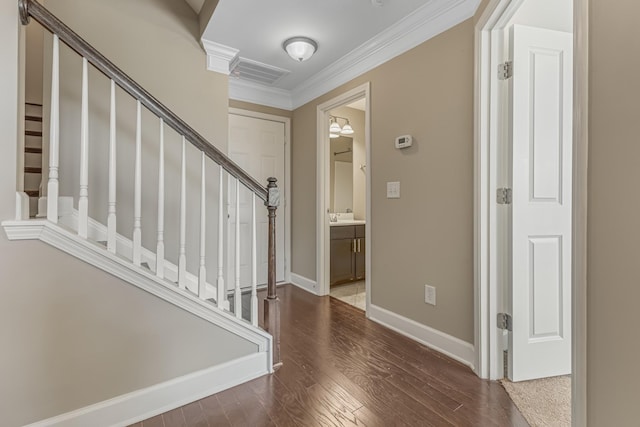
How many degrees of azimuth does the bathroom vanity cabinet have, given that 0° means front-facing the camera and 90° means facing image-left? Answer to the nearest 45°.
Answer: approximately 315°

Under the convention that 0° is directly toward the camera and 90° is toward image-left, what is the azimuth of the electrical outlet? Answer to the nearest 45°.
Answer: approximately 45°

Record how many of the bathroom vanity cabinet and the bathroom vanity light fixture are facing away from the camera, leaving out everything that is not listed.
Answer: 0

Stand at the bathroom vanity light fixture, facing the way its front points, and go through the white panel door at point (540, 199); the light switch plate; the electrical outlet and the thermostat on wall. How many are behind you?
0

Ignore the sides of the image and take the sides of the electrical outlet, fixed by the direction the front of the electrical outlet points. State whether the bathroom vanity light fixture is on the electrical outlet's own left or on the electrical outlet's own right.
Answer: on the electrical outlet's own right

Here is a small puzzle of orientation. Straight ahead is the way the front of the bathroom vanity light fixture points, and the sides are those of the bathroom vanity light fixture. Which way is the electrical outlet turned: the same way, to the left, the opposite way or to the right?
to the right

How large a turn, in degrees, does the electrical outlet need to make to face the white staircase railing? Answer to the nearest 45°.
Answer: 0° — it already faces it

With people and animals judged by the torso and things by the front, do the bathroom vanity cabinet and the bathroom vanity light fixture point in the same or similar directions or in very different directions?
same or similar directions

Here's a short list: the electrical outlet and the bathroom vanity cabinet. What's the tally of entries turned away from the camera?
0

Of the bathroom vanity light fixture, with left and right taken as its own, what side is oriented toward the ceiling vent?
right

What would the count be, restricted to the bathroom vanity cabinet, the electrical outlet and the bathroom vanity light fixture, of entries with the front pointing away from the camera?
0

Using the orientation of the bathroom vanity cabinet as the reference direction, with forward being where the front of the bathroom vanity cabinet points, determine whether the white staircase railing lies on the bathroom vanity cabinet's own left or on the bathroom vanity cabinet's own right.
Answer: on the bathroom vanity cabinet's own right

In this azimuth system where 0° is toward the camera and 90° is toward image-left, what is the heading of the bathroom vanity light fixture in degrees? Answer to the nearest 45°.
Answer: approximately 315°

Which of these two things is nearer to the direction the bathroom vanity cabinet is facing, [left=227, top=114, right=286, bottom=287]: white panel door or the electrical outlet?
the electrical outlet
